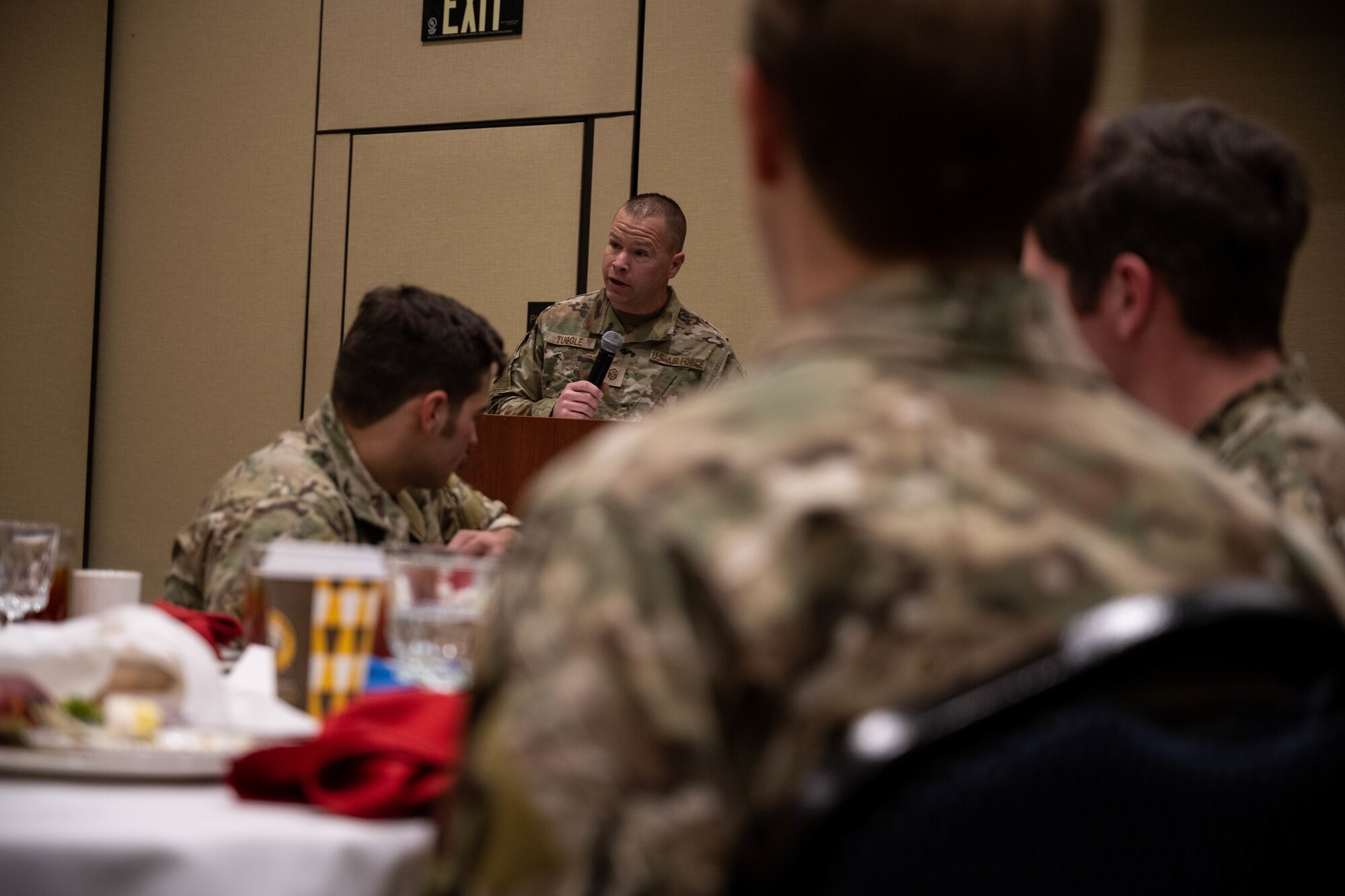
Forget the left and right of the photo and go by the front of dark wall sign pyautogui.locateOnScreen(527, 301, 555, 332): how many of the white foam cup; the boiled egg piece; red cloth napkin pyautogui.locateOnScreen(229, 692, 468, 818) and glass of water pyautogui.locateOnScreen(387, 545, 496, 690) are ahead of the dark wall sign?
4

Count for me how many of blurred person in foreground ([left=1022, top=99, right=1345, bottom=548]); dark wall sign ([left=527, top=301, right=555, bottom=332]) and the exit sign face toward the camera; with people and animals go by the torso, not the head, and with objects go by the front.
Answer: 2

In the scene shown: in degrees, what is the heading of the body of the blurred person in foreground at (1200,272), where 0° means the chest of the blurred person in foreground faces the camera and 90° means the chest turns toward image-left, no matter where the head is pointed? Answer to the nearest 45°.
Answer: approximately 135°

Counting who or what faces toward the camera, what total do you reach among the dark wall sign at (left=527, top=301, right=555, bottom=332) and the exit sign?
2

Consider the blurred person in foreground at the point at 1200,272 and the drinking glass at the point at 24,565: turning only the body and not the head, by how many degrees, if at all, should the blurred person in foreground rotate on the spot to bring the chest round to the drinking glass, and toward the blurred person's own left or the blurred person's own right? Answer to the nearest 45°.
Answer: approximately 90° to the blurred person's own left
